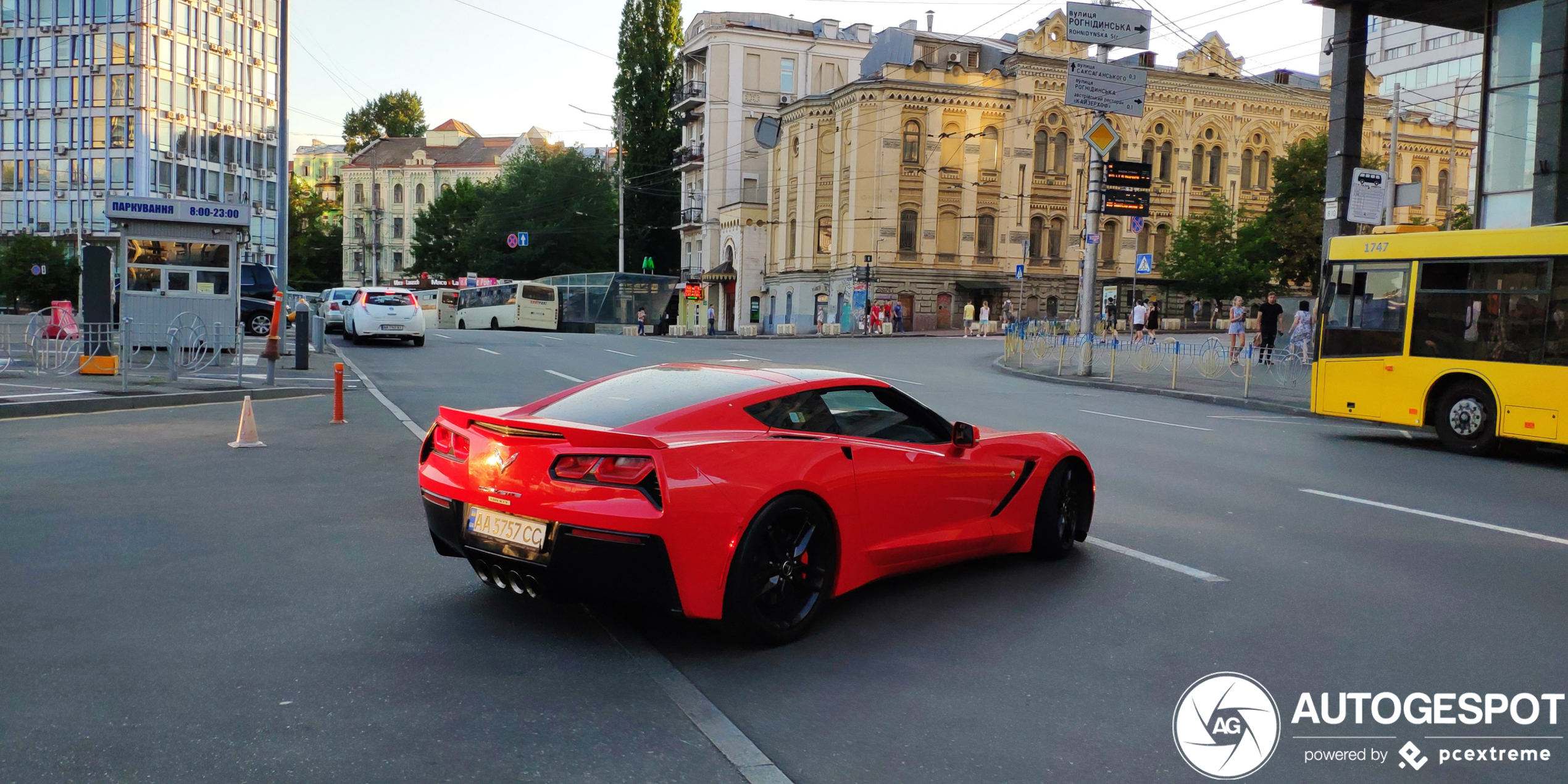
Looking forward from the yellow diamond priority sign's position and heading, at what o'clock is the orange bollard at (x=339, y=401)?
The orange bollard is roughly at 1 o'clock from the yellow diamond priority sign.

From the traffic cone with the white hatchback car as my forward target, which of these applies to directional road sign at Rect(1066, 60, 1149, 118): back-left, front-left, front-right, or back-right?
front-right

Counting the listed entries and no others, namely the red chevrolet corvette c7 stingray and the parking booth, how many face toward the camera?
1

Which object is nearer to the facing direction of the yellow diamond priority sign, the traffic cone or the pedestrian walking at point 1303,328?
the traffic cone

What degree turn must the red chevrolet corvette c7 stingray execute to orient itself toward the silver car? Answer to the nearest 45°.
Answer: approximately 45° to its left

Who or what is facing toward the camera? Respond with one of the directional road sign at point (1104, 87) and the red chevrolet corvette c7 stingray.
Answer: the directional road sign

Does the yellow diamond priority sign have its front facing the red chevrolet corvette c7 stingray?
yes

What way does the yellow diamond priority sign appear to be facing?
toward the camera

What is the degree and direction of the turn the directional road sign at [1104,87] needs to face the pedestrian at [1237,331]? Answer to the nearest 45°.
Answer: approximately 135° to its left

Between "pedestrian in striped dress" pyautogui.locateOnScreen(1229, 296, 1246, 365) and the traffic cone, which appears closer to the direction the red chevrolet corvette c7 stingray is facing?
the pedestrian in striped dress

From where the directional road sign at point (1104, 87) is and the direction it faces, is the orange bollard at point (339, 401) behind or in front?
in front

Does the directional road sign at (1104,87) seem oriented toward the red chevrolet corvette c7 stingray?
yes

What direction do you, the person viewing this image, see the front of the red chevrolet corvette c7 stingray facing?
facing away from the viewer and to the right of the viewer

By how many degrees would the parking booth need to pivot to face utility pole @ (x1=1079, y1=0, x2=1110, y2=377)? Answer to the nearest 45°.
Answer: approximately 90° to its left

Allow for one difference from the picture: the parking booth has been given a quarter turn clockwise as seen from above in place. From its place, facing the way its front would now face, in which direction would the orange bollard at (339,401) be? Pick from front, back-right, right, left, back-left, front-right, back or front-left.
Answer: left
